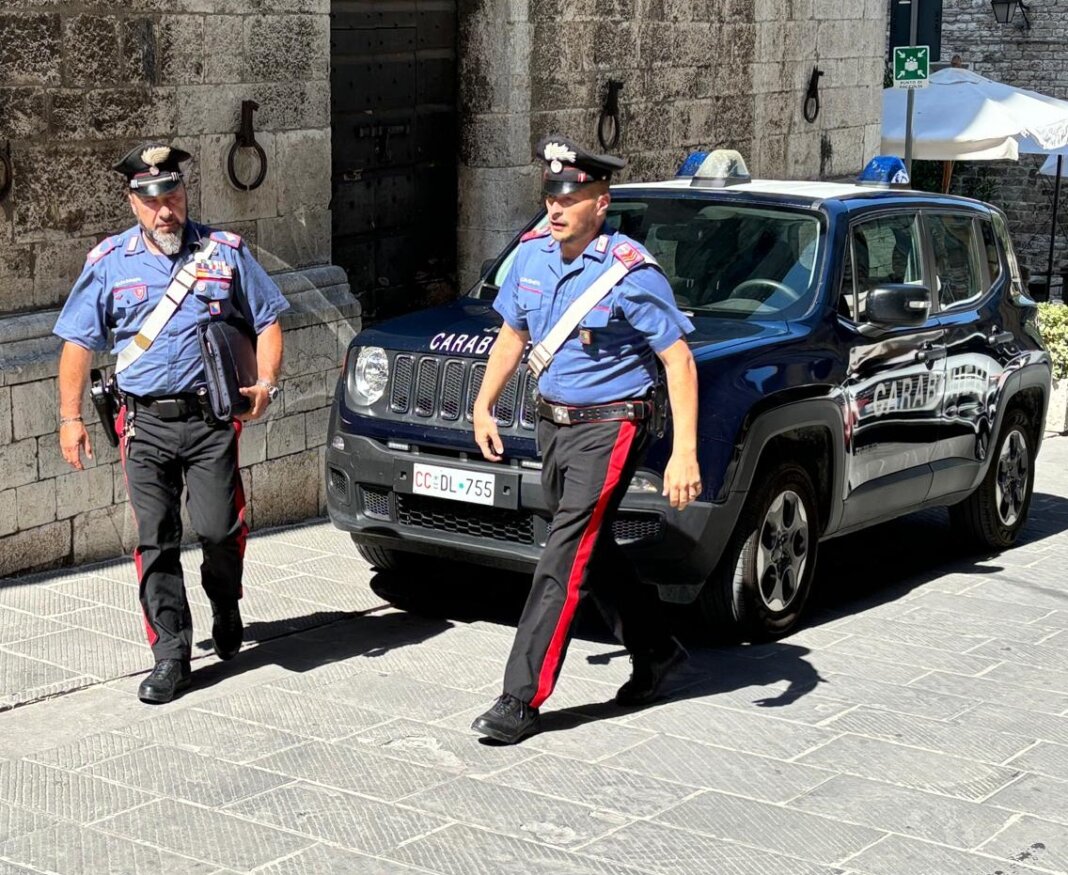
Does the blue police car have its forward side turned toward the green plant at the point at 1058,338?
no

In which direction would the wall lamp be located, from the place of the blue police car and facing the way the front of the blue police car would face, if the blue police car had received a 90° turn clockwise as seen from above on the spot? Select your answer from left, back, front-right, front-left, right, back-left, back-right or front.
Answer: front-right

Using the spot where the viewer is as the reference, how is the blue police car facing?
facing the viewer and to the left of the viewer

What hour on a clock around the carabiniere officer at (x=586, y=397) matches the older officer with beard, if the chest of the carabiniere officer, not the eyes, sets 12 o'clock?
The older officer with beard is roughly at 2 o'clock from the carabiniere officer.

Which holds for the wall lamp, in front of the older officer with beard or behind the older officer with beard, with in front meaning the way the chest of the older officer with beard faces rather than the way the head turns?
behind

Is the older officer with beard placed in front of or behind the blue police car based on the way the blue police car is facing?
in front

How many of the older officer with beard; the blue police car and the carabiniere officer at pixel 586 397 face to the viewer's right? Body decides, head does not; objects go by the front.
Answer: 0

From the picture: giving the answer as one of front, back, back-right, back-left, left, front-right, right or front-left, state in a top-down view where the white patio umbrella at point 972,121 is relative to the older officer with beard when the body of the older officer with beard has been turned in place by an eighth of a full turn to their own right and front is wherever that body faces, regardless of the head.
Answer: back

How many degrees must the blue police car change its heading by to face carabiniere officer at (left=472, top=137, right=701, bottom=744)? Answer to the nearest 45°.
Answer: approximately 45° to its left

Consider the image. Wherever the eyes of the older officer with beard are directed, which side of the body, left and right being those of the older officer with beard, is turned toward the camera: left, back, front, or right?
front

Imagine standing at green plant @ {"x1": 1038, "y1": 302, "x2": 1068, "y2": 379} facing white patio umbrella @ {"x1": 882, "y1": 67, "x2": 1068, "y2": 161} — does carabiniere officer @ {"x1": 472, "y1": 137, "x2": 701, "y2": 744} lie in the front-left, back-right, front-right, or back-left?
back-left

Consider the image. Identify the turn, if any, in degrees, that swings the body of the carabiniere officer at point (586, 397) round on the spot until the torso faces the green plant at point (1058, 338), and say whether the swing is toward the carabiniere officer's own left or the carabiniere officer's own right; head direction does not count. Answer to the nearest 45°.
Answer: approximately 180°

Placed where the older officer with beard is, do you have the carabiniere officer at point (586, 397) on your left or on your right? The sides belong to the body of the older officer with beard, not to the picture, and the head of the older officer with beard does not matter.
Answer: on your left

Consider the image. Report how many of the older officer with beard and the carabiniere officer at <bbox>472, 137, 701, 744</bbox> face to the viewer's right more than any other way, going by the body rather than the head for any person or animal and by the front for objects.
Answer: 0
